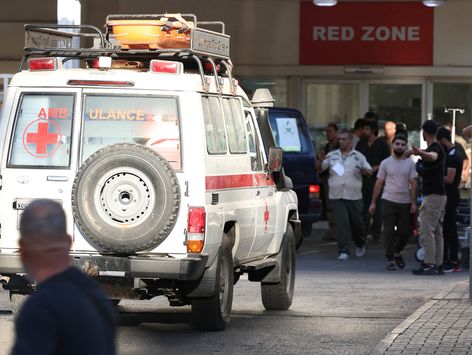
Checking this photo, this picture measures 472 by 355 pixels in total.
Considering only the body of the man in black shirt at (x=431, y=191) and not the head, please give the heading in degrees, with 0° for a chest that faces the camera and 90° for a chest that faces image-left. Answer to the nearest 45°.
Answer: approximately 90°

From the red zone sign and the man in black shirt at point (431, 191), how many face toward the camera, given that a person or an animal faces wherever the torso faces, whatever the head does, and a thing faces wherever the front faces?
1

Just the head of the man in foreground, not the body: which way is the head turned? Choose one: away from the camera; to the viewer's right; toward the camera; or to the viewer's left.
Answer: away from the camera

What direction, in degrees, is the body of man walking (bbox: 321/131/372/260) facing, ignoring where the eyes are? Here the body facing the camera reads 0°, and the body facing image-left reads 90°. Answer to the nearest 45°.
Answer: approximately 0°

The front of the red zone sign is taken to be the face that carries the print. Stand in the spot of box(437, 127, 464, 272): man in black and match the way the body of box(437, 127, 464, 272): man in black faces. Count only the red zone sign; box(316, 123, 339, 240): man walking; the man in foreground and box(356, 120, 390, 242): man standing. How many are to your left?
1

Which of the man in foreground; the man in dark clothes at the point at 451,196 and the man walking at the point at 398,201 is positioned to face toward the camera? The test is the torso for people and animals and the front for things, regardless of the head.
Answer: the man walking at the point at 398,201

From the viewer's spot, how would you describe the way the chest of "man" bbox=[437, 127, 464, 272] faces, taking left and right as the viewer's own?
facing to the left of the viewer

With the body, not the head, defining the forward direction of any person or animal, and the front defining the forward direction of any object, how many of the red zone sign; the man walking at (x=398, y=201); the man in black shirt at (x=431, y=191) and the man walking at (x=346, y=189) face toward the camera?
3

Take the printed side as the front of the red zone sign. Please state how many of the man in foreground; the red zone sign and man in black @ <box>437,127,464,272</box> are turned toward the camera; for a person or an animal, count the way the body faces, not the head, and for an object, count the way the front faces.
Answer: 1

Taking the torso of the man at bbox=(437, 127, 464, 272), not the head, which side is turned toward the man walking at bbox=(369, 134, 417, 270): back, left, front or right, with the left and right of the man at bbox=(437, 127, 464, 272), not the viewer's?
front
